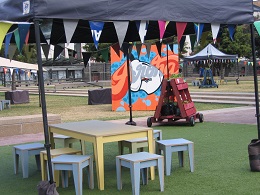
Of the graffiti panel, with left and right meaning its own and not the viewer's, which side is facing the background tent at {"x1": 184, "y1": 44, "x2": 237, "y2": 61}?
back

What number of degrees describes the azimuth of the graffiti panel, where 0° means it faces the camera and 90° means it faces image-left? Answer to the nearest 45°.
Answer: approximately 0°

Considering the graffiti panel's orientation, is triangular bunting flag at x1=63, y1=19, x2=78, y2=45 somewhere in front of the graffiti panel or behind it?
in front

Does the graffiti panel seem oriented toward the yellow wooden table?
yes

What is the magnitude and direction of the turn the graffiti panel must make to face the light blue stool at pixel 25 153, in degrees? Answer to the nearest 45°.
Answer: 0° — it already faces it

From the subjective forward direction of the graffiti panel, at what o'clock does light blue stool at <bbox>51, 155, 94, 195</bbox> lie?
The light blue stool is roughly at 12 o'clock from the graffiti panel.

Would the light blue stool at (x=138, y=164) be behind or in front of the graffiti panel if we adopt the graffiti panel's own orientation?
in front

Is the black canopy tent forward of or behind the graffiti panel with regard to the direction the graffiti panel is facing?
forward
